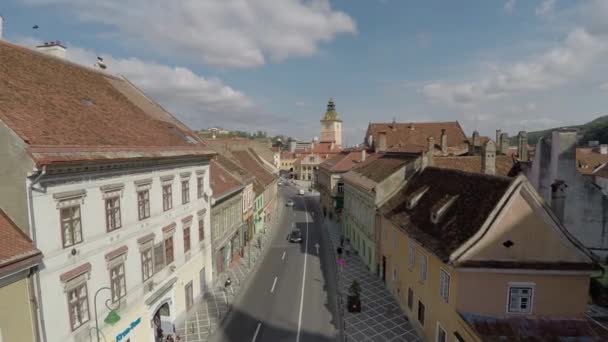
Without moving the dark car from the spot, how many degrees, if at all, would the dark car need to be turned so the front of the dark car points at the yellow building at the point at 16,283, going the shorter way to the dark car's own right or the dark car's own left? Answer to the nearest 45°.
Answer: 0° — it already faces it

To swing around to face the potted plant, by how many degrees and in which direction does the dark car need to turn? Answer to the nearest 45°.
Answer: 0° — it already faces it

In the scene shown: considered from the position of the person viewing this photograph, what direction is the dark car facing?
facing the viewer

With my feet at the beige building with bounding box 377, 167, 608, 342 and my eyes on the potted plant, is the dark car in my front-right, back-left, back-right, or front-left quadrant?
front-right

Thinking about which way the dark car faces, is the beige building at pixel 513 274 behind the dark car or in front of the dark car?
in front

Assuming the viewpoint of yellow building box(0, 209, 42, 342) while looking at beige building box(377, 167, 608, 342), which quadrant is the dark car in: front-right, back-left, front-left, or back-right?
front-left
